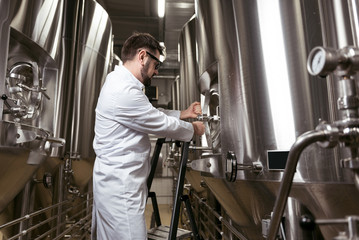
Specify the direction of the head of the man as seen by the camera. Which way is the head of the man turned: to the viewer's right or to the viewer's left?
to the viewer's right

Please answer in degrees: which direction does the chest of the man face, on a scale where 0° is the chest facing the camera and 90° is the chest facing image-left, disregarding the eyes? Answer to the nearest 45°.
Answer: approximately 270°

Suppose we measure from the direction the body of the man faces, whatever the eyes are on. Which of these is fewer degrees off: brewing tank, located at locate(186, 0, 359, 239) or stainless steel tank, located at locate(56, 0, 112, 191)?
the brewing tank

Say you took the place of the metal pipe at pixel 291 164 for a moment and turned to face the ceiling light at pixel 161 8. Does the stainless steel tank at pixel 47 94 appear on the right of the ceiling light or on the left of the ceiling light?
left

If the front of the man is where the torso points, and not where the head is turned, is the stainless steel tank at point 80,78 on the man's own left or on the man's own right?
on the man's own left

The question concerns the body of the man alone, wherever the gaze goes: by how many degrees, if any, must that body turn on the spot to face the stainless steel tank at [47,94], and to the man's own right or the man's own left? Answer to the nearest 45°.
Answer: approximately 135° to the man's own left

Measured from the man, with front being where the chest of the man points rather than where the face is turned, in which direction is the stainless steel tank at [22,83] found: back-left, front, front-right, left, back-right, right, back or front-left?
back
